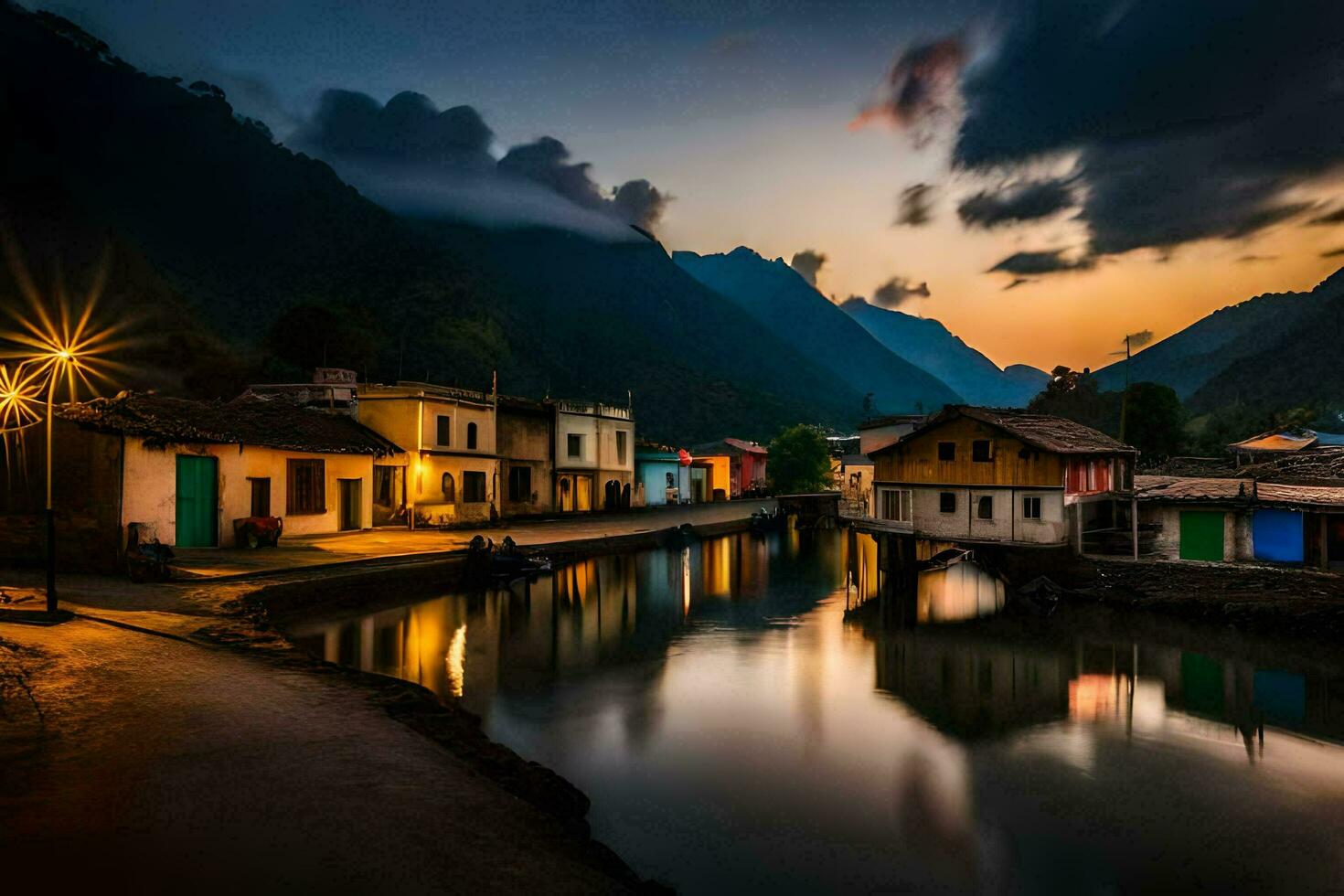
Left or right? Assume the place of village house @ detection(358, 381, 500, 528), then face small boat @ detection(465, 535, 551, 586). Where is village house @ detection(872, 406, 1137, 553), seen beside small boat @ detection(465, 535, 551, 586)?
left

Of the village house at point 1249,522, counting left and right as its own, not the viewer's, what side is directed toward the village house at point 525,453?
right

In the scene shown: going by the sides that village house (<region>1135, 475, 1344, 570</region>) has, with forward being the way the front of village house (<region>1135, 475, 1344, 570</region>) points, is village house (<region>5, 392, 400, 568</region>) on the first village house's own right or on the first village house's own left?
on the first village house's own right

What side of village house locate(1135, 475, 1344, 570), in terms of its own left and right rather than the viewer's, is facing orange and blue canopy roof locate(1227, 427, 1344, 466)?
back

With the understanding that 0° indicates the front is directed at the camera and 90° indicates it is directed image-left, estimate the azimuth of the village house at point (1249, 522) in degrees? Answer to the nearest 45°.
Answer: approximately 0°
